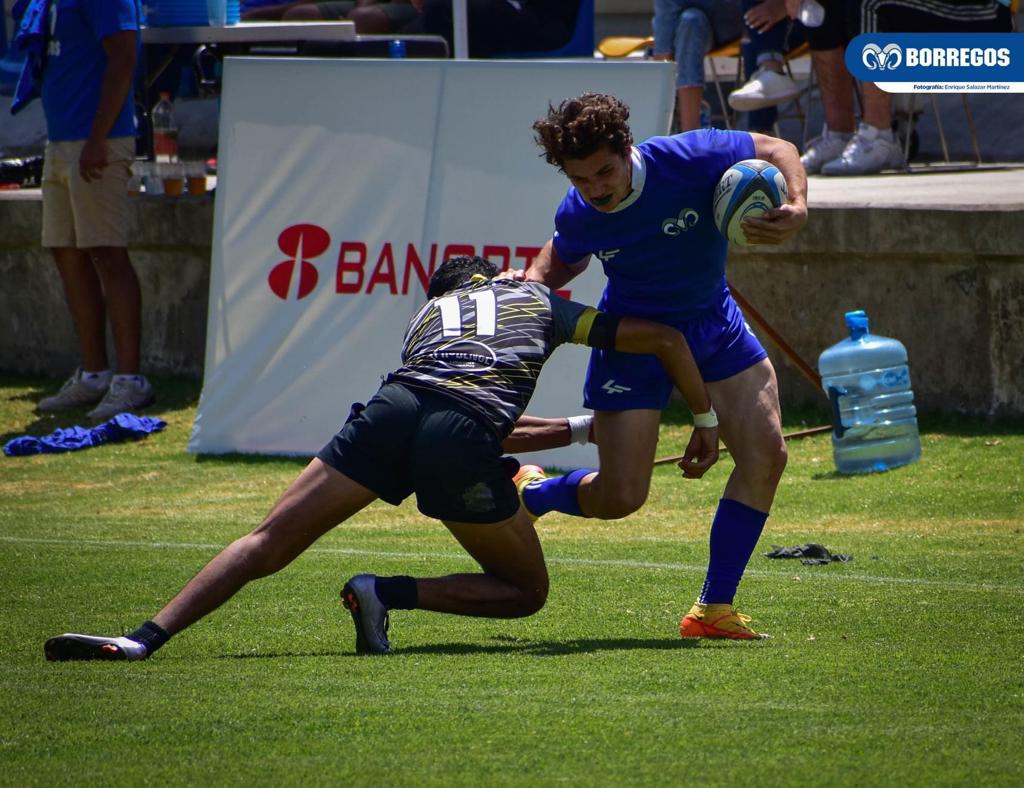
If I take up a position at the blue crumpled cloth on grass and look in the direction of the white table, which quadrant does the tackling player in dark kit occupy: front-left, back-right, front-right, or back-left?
back-right

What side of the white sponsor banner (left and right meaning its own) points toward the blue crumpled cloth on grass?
right

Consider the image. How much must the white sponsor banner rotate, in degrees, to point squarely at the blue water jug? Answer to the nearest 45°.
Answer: approximately 90° to its left

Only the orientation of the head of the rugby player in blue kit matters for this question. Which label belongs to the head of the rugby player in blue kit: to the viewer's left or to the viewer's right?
to the viewer's left

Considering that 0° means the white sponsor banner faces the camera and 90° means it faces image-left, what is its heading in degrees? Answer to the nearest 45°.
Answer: approximately 0°

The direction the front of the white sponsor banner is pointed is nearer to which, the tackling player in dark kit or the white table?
the tackling player in dark kit
